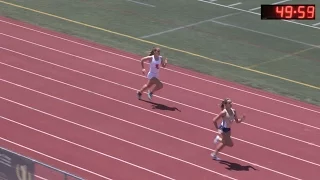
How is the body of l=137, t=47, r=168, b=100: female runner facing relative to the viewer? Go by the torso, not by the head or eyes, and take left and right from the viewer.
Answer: facing the viewer and to the right of the viewer

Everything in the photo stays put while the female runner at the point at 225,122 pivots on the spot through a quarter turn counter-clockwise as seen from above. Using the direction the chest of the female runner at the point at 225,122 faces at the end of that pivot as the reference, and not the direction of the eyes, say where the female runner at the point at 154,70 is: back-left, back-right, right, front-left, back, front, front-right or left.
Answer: left
